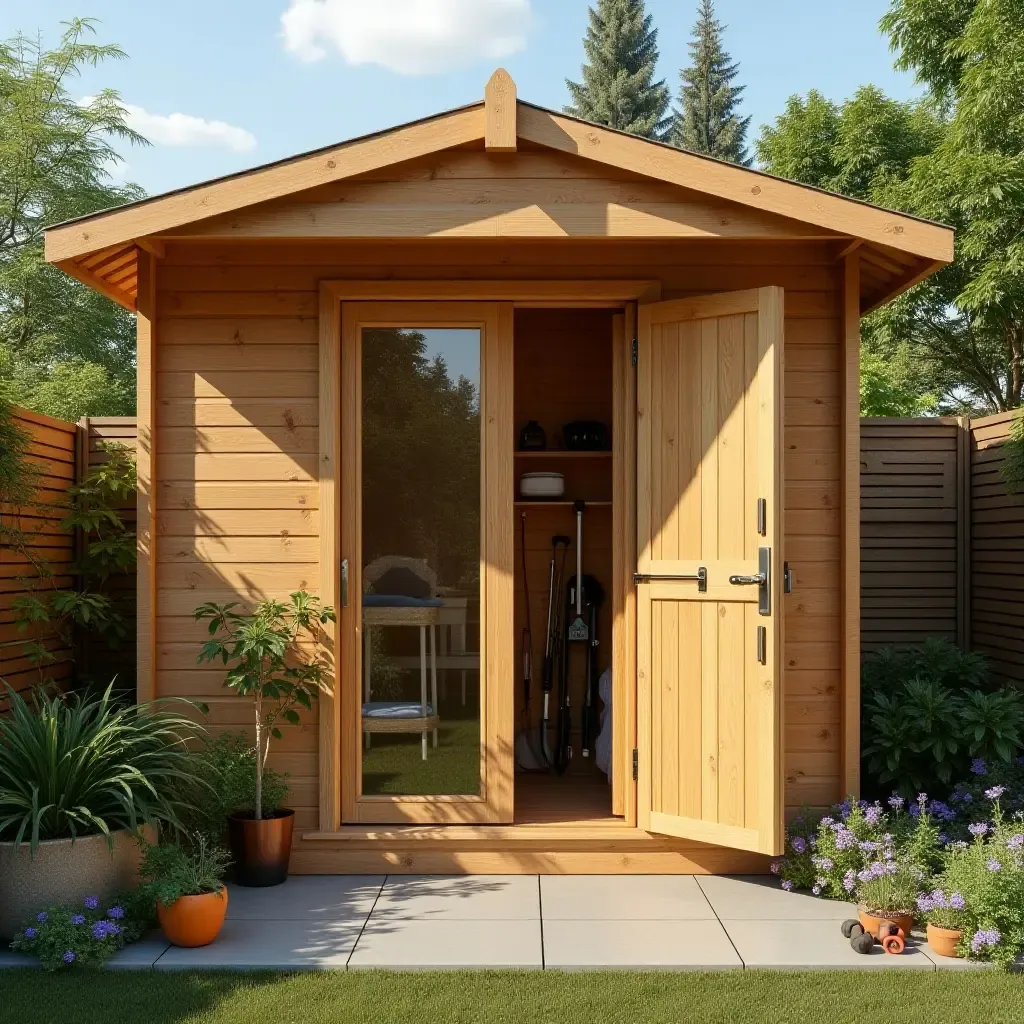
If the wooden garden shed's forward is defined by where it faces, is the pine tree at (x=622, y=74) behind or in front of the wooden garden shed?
behind

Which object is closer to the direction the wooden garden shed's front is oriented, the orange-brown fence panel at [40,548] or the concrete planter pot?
the concrete planter pot

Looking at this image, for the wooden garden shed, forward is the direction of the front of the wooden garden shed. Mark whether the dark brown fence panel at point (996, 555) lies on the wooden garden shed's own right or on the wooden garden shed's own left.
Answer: on the wooden garden shed's own left

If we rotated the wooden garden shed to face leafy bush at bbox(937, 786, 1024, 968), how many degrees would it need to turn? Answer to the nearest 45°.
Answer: approximately 45° to its left

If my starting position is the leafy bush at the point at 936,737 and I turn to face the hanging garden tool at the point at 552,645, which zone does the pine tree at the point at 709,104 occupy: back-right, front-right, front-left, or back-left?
front-right

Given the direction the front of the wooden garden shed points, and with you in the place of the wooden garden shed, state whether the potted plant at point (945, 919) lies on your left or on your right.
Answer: on your left

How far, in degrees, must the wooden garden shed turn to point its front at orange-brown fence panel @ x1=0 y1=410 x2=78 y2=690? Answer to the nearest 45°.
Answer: approximately 90° to its right

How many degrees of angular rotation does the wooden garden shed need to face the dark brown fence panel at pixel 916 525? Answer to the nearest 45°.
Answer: approximately 135° to its left

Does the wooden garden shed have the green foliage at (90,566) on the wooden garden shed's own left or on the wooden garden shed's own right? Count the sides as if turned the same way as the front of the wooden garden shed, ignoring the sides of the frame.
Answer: on the wooden garden shed's own right

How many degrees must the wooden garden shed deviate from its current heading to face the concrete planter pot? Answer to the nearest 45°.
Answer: approximately 45° to its right

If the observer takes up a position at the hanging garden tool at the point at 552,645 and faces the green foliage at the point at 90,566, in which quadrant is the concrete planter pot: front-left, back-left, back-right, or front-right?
front-left

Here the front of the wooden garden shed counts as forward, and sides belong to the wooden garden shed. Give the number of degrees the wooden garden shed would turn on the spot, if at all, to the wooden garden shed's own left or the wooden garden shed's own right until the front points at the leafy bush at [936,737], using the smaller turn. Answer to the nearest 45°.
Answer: approximately 90° to the wooden garden shed's own left

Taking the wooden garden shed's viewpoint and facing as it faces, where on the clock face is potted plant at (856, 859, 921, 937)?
The potted plant is roughly at 10 o'clock from the wooden garden shed.

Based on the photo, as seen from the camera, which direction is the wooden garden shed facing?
toward the camera
